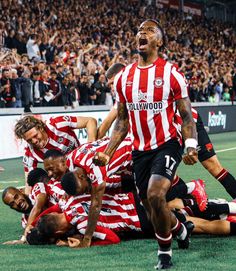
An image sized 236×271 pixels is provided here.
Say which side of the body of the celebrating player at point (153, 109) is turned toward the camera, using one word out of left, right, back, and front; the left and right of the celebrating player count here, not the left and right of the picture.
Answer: front
